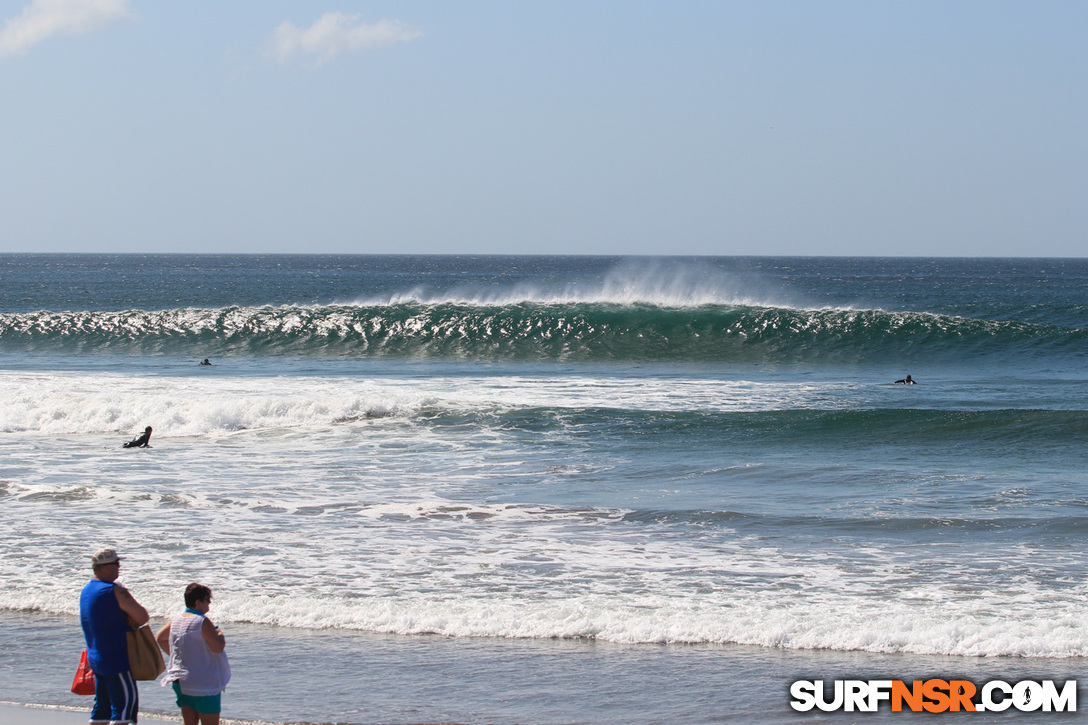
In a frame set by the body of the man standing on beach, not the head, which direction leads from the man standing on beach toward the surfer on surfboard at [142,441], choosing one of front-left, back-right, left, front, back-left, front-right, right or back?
front-left

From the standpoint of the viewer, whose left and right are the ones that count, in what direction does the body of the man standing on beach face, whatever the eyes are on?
facing away from the viewer and to the right of the viewer
